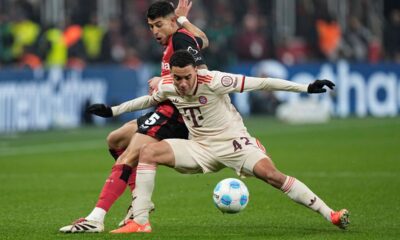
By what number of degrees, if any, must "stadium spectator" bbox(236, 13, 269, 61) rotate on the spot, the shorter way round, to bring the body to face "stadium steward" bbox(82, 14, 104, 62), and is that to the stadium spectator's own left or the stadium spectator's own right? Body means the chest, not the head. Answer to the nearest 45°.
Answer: approximately 90° to the stadium spectator's own right

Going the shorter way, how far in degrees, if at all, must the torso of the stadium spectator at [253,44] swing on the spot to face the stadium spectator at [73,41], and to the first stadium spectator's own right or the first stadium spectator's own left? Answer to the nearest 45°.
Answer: approximately 90° to the first stadium spectator's own right

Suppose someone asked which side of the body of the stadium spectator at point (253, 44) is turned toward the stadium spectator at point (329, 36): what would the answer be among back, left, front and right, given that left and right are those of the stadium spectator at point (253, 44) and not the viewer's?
left

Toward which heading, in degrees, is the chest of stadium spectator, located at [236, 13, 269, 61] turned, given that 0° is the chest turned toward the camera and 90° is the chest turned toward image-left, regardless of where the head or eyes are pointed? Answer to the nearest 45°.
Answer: approximately 0°

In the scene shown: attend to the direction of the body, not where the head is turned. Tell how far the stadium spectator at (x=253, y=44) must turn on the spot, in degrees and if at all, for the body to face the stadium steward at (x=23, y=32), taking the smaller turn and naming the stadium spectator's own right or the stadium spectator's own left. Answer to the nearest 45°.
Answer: approximately 90° to the stadium spectator's own right

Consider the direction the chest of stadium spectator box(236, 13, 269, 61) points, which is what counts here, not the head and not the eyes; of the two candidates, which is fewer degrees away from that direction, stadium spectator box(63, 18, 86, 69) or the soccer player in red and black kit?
the soccer player in red and black kit
